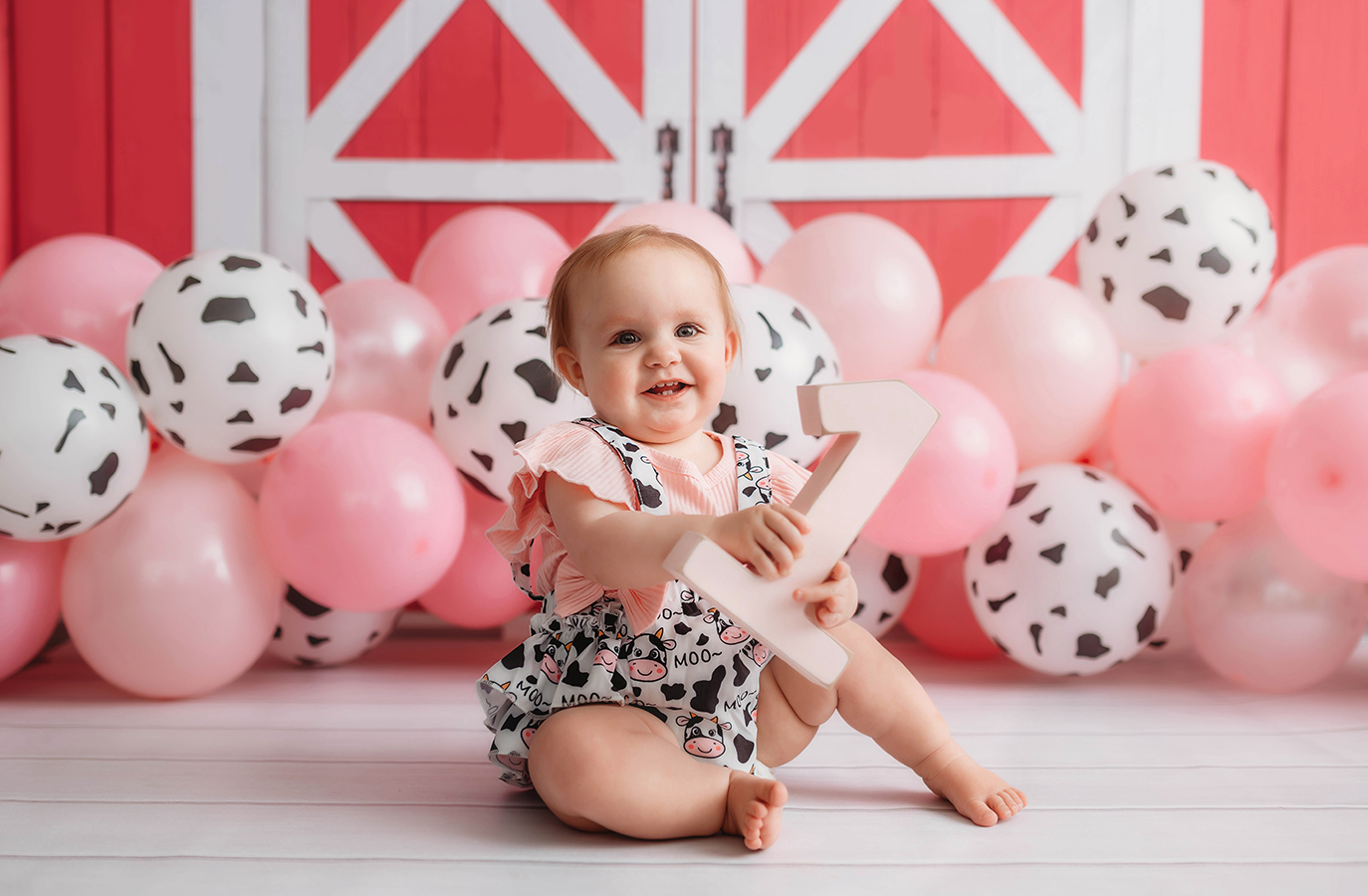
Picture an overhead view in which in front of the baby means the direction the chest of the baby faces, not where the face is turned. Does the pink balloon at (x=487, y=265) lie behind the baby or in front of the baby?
behind

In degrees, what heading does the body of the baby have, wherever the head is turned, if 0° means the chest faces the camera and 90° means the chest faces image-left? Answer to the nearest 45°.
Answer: approximately 315°

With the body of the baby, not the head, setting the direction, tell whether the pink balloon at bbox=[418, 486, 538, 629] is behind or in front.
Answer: behind

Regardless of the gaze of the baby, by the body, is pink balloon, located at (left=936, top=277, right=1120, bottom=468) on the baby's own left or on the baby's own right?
on the baby's own left

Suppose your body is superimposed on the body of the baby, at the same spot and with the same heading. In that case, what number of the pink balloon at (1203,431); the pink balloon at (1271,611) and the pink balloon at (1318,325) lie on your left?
3

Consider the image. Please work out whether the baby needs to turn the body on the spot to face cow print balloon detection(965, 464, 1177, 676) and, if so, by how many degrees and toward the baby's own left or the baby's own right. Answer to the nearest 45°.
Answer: approximately 90° to the baby's own left

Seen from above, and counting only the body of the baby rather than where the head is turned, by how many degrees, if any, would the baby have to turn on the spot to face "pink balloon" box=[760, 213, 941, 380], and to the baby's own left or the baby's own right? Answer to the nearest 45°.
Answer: approximately 135° to the baby's own left

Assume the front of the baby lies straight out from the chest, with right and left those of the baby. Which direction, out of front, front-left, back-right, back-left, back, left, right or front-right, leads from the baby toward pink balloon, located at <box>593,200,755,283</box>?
back-left

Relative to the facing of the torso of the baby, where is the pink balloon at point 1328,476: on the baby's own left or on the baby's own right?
on the baby's own left
